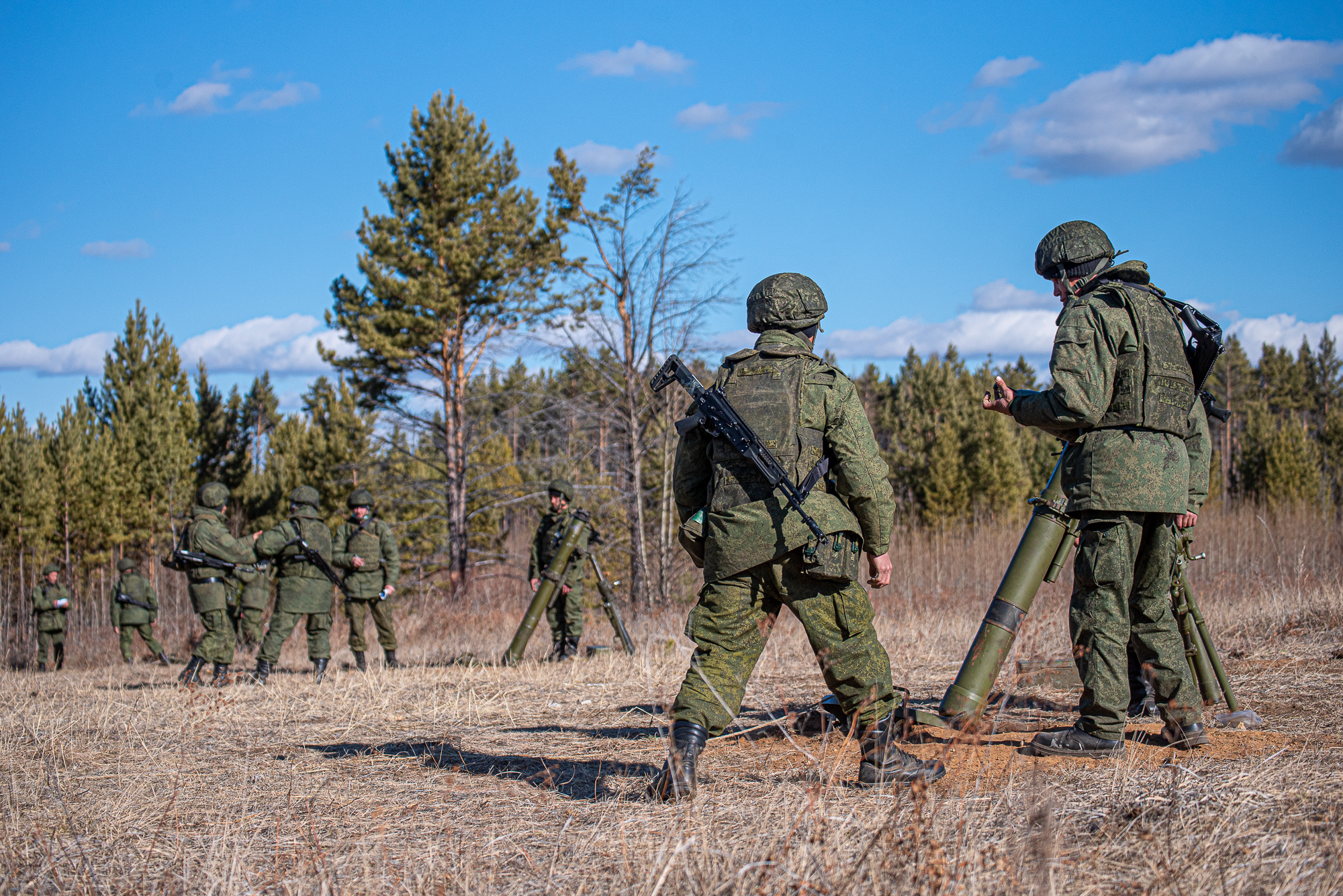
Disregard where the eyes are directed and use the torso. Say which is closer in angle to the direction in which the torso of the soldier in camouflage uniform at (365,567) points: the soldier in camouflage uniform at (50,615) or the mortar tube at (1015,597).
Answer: the mortar tube

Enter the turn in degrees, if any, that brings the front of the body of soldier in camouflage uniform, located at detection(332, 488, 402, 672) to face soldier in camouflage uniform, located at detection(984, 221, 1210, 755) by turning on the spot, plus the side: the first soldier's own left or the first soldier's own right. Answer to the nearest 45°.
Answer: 0° — they already face them

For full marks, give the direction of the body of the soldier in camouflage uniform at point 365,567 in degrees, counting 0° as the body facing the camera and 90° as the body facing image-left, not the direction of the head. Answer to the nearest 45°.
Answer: approximately 0°

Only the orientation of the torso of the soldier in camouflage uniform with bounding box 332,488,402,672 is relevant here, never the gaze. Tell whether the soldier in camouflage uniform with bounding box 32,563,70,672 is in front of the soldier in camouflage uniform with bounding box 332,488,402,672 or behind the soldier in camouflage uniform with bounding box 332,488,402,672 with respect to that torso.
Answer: behind
